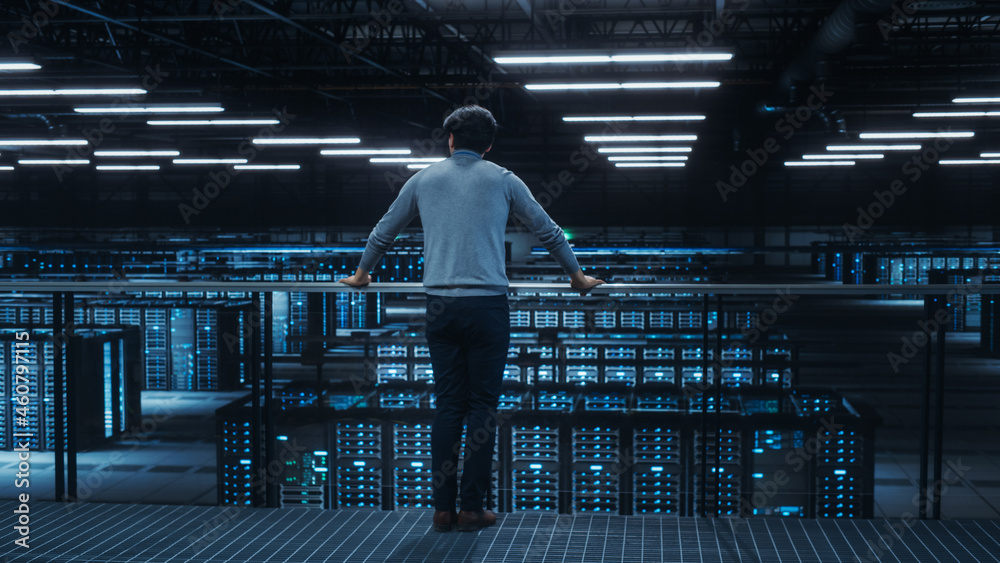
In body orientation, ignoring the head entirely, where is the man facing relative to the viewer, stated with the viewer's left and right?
facing away from the viewer

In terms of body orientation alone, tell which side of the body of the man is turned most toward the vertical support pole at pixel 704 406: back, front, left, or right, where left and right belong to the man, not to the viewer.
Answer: right

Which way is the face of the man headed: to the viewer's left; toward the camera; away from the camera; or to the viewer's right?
away from the camera
